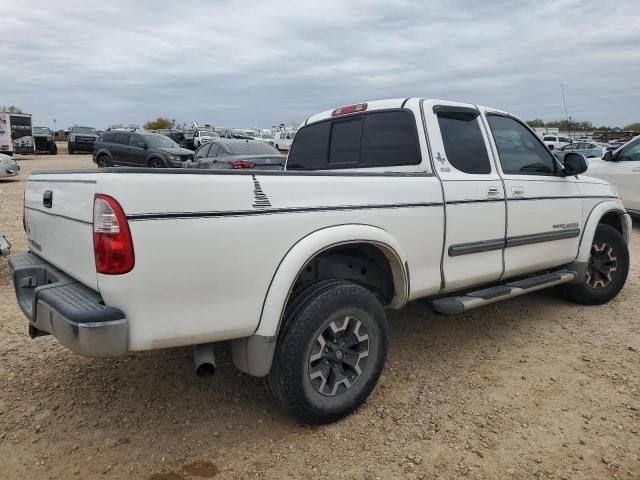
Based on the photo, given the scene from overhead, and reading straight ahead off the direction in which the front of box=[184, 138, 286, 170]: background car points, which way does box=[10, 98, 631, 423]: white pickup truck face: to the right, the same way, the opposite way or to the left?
to the right

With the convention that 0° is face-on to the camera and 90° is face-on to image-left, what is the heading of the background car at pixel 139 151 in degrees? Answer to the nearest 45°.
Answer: approximately 315°

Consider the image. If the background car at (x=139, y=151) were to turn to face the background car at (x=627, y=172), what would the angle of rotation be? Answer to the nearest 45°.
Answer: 0° — it already faces it

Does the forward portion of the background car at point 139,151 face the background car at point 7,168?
no

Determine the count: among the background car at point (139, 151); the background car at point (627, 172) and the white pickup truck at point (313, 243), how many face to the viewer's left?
1

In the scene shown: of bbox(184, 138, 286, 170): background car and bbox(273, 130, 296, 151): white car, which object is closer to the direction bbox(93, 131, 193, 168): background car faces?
the background car

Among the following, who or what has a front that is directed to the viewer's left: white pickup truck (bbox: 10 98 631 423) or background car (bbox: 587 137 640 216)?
the background car

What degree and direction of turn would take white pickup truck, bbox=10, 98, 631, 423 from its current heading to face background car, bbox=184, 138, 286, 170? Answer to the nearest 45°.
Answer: approximately 45° to its left

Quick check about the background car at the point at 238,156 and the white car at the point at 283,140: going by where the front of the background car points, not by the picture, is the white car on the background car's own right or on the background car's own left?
on the background car's own right

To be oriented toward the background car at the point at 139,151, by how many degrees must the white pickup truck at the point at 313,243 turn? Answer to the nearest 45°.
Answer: approximately 45° to its left

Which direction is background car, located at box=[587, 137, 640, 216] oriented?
to the viewer's left

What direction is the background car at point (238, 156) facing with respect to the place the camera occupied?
facing away from the viewer and to the left of the viewer

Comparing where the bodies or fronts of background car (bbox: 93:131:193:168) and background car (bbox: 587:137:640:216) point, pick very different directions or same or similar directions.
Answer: very different directions

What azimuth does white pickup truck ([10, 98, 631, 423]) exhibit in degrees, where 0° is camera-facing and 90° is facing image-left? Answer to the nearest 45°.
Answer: approximately 225°
